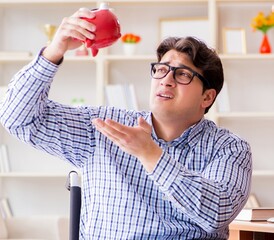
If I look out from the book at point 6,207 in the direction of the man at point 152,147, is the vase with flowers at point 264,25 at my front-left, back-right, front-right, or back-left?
front-left

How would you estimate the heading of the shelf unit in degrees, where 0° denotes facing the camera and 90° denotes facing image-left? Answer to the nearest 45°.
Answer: approximately 0°

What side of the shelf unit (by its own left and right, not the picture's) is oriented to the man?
front

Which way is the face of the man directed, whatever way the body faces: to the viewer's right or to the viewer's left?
to the viewer's left

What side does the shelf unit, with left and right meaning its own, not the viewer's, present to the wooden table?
front
